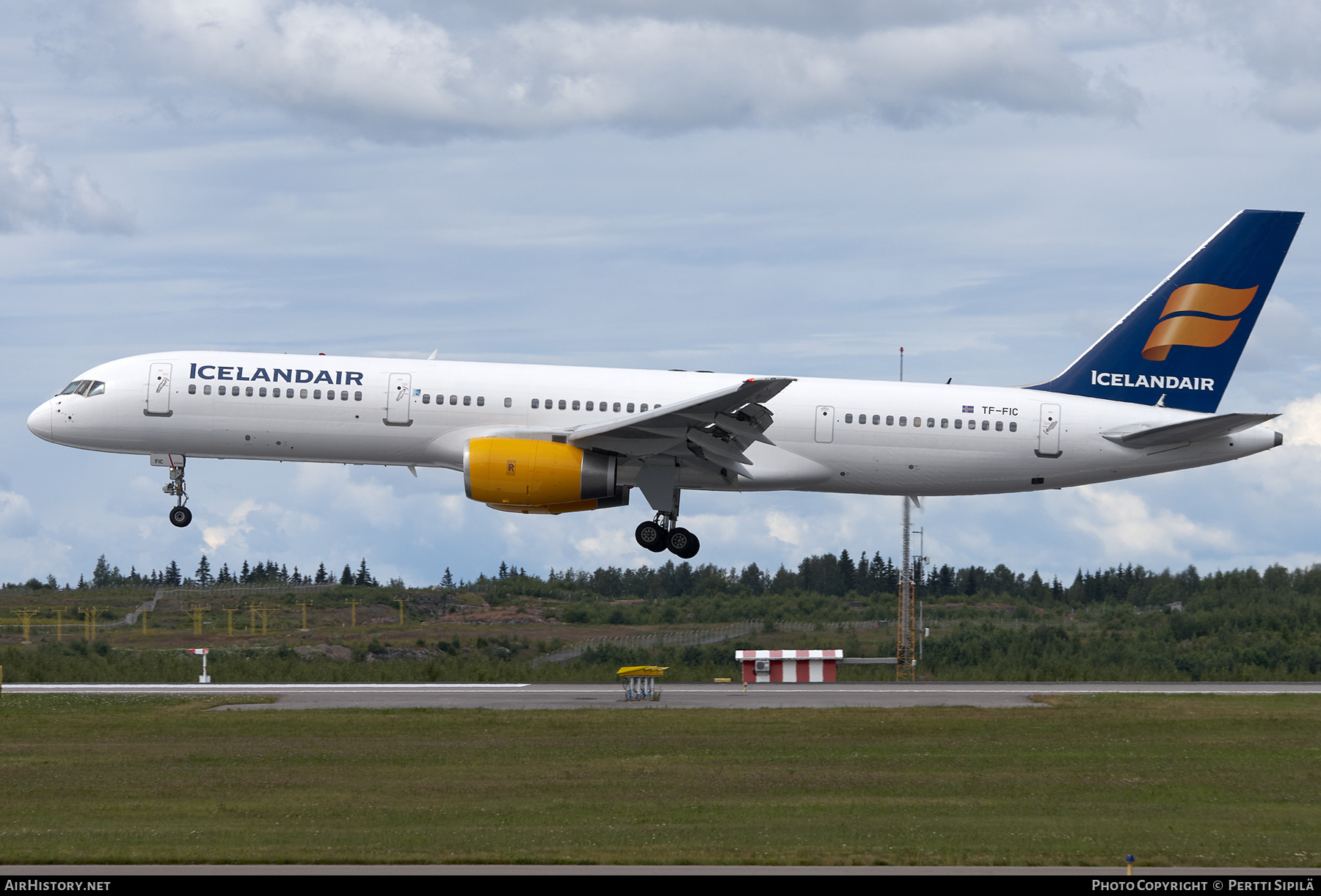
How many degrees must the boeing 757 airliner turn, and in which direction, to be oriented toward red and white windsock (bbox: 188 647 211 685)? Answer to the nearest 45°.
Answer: approximately 45° to its right

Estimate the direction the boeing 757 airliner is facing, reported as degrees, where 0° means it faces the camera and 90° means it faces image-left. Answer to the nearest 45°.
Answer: approximately 90°

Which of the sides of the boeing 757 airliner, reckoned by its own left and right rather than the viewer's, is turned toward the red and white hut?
right
